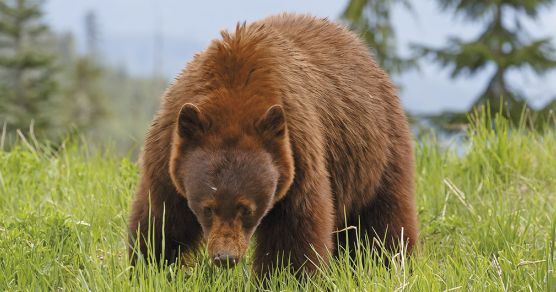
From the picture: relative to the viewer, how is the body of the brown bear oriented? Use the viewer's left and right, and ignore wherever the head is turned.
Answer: facing the viewer and to the left of the viewer

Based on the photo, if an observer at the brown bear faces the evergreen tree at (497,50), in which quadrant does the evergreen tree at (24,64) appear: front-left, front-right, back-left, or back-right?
front-left

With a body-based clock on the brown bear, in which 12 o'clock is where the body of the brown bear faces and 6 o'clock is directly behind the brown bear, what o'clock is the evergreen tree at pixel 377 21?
The evergreen tree is roughly at 5 o'clock from the brown bear.

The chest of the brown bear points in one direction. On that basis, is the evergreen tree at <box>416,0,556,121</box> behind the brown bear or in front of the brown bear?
behind

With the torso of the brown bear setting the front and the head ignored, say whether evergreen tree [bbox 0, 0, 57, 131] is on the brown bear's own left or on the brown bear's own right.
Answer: on the brown bear's own right
